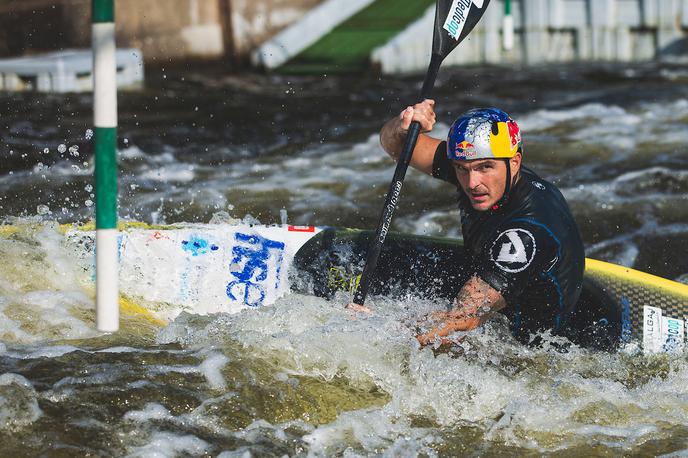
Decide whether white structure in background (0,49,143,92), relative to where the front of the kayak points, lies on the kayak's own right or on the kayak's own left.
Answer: on the kayak's own right

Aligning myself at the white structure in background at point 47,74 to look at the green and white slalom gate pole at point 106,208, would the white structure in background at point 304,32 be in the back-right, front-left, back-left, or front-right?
back-left

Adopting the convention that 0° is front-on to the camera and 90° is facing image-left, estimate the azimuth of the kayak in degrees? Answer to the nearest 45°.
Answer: approximately 90°

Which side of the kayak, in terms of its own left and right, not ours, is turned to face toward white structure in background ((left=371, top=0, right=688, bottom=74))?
right

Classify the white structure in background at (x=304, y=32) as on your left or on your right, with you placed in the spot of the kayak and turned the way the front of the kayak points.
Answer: on your right
